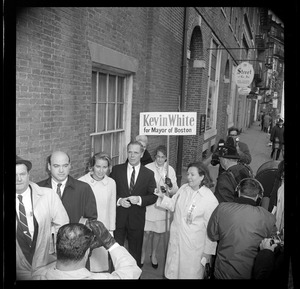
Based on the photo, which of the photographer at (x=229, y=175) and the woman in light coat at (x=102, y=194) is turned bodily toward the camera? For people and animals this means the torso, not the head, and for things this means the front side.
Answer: the woman in light coat

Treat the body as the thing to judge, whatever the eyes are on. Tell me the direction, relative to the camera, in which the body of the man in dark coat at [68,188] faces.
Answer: toward the camera

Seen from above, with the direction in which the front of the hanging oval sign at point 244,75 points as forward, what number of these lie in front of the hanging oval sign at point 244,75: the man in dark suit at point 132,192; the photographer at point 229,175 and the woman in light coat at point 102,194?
3

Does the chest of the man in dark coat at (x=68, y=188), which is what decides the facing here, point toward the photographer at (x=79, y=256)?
yes

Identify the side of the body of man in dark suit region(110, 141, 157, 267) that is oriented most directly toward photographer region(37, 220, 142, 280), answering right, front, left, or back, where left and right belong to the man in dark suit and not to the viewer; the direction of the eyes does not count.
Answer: front

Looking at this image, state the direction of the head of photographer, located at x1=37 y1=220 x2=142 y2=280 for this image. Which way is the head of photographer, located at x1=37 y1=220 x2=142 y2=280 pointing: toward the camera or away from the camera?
away from the camera

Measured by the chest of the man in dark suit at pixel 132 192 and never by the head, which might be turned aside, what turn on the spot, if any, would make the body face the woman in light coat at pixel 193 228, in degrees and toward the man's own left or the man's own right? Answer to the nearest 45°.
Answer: approximately 45° to the man's own left

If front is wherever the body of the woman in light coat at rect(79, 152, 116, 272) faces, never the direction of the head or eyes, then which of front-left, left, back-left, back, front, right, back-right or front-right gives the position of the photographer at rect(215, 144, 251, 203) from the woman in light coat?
left

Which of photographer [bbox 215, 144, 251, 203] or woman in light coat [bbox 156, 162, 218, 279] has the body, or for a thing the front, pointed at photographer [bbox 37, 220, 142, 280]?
the woman in light coat

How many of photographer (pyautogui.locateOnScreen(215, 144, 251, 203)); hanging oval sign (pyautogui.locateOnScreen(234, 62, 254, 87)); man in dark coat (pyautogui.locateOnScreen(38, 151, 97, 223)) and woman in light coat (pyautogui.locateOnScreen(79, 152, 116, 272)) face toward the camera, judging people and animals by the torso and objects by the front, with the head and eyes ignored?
3

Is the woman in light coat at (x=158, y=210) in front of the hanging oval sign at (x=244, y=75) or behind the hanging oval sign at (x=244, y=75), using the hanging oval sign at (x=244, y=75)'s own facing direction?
in front

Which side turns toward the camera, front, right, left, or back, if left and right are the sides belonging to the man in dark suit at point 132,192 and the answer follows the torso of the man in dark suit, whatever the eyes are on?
front

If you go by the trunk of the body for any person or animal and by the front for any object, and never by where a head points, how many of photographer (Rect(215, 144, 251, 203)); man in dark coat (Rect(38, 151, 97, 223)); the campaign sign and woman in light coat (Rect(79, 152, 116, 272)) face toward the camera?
3

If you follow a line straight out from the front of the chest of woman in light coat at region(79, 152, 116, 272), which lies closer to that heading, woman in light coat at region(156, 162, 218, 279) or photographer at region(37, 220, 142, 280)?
the photographer

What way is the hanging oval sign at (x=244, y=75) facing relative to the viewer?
toward the camera
